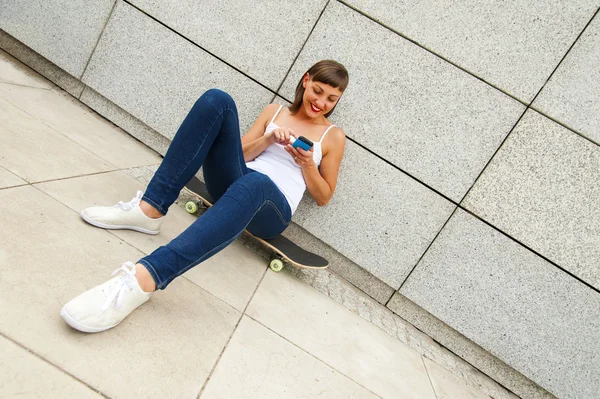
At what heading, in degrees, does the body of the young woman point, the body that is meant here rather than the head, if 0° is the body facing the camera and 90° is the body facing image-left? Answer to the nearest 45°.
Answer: approximately 45°
